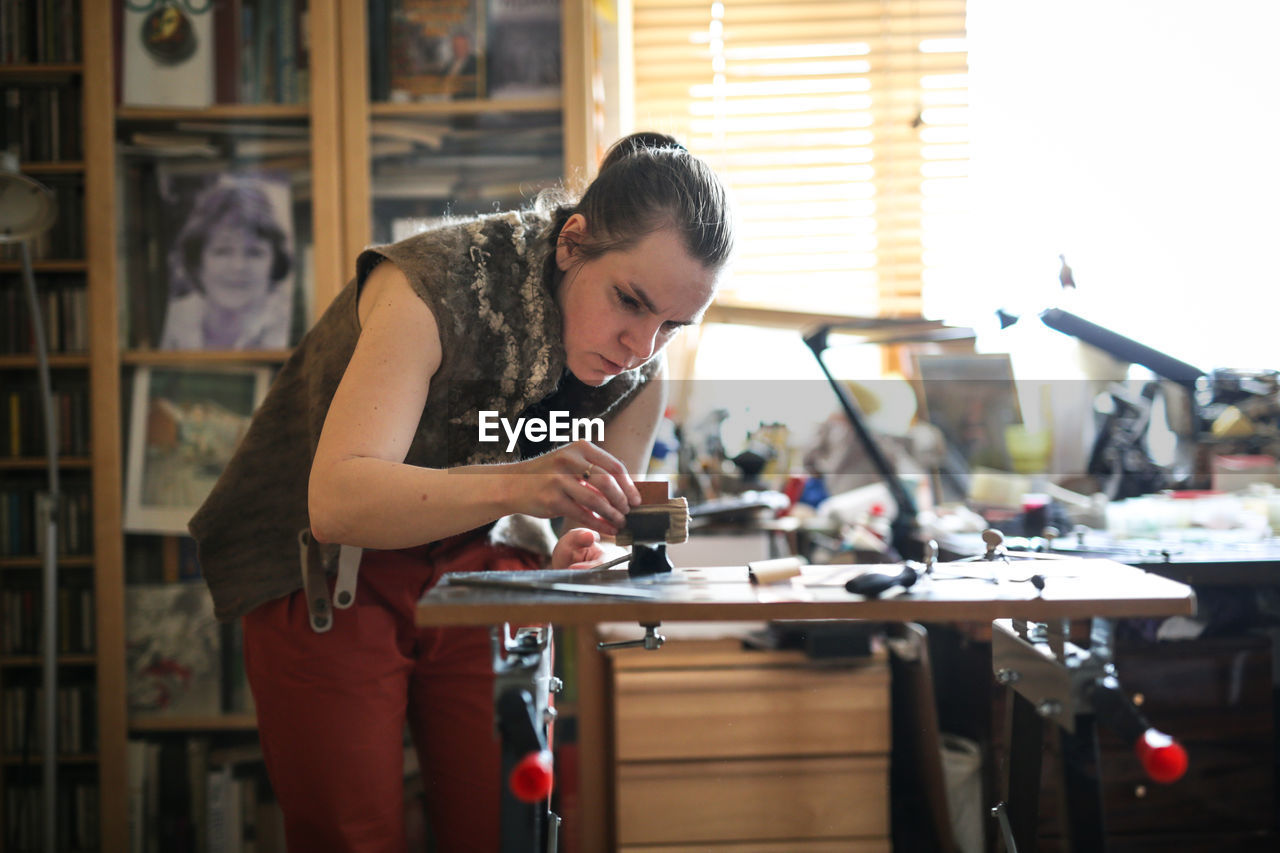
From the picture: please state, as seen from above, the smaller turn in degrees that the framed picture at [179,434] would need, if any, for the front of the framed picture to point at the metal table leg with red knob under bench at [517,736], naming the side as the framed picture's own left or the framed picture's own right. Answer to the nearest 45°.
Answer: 0° — it already faces it

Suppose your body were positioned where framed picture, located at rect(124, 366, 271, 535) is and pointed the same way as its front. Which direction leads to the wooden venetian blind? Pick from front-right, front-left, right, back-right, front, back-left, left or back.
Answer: left

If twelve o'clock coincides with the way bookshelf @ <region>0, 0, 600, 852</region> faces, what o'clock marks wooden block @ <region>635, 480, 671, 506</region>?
The wooden block is roughly at 11 o'clock from the bookshelf.

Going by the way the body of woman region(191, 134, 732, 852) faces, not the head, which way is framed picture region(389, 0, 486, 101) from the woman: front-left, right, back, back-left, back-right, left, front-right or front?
back-left

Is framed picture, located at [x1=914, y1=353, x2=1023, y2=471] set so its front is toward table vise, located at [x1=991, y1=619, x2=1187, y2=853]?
yes

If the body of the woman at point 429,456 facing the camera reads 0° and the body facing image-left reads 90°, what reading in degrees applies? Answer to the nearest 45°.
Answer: approximately 315°

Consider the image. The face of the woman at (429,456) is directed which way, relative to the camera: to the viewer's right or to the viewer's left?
to the viewer's right

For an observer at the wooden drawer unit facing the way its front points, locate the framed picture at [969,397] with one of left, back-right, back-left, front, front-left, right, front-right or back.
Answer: back-left

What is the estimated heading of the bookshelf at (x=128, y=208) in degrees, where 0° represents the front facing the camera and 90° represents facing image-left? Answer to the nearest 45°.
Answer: approximately 0°
